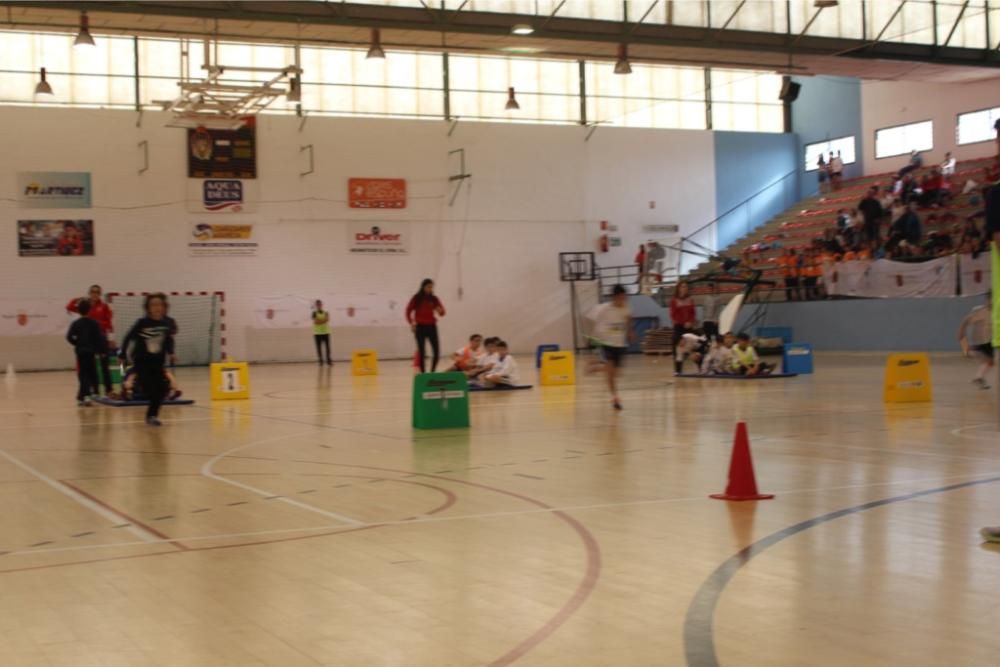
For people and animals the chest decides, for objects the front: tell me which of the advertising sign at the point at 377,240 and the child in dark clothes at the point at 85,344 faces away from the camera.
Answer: the child in dark clothes

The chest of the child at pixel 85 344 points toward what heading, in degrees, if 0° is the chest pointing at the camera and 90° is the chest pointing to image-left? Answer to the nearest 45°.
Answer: approximately 180°

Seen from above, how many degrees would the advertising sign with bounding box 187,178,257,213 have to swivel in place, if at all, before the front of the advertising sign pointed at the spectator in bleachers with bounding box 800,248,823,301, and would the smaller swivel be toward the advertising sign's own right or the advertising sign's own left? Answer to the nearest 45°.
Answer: approximately 90° to the advertising sign's own left

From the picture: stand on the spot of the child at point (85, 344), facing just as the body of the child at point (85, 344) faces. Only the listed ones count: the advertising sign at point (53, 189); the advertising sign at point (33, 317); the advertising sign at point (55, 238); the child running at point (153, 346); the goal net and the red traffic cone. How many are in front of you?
4

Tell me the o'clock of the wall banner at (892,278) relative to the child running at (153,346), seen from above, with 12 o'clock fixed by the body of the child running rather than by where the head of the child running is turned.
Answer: The wall banner is roughly at 8 o'clock from the child running.

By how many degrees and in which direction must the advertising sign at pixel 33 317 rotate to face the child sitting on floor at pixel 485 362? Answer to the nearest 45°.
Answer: approximately 45° to its left
